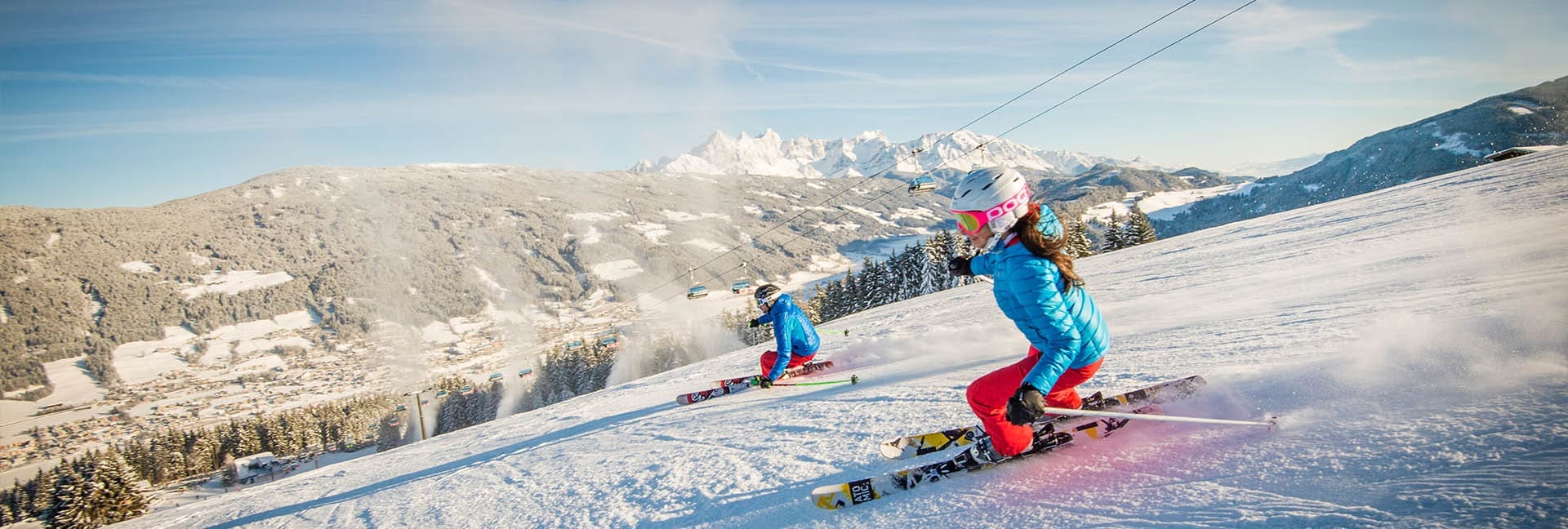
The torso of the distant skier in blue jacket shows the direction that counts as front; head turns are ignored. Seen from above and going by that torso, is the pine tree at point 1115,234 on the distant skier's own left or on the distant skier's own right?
on the distant skier's own right

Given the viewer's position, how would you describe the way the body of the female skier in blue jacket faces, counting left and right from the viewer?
facing to the left of the viewer

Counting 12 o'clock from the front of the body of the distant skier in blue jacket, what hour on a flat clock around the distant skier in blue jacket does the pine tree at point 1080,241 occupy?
The pine tree is roughly at 4 o'clock from the distant skier in blue jacket.

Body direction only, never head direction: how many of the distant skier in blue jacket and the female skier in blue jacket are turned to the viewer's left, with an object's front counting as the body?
2

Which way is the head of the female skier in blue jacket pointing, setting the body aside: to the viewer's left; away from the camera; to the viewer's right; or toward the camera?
to the viewer's left

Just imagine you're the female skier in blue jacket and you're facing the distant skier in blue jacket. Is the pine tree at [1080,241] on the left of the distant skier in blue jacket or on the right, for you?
right

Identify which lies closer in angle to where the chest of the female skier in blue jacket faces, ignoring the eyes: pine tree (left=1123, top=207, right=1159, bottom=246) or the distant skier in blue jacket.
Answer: the distant skier in blue jacket

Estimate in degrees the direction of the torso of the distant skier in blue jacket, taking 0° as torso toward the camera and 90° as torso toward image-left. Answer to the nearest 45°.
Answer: approximately 90°

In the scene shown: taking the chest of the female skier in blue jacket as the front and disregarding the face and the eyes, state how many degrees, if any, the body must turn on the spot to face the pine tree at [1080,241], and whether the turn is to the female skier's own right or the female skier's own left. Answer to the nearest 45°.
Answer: approximately 90° to the female skier's own right
